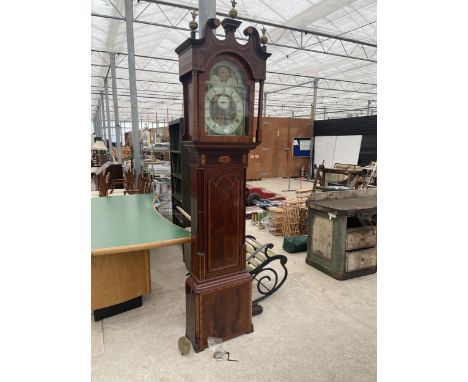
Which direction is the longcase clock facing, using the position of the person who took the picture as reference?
facing the viewer and to the right of the viewer

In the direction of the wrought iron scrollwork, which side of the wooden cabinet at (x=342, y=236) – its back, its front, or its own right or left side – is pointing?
right

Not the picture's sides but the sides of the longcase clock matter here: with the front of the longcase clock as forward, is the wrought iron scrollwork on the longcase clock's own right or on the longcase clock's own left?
on the longcase clock's own left

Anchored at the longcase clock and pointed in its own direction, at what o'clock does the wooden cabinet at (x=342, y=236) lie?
The wooden cabinet is roughly at 9 o'clock from the longcase clock.
